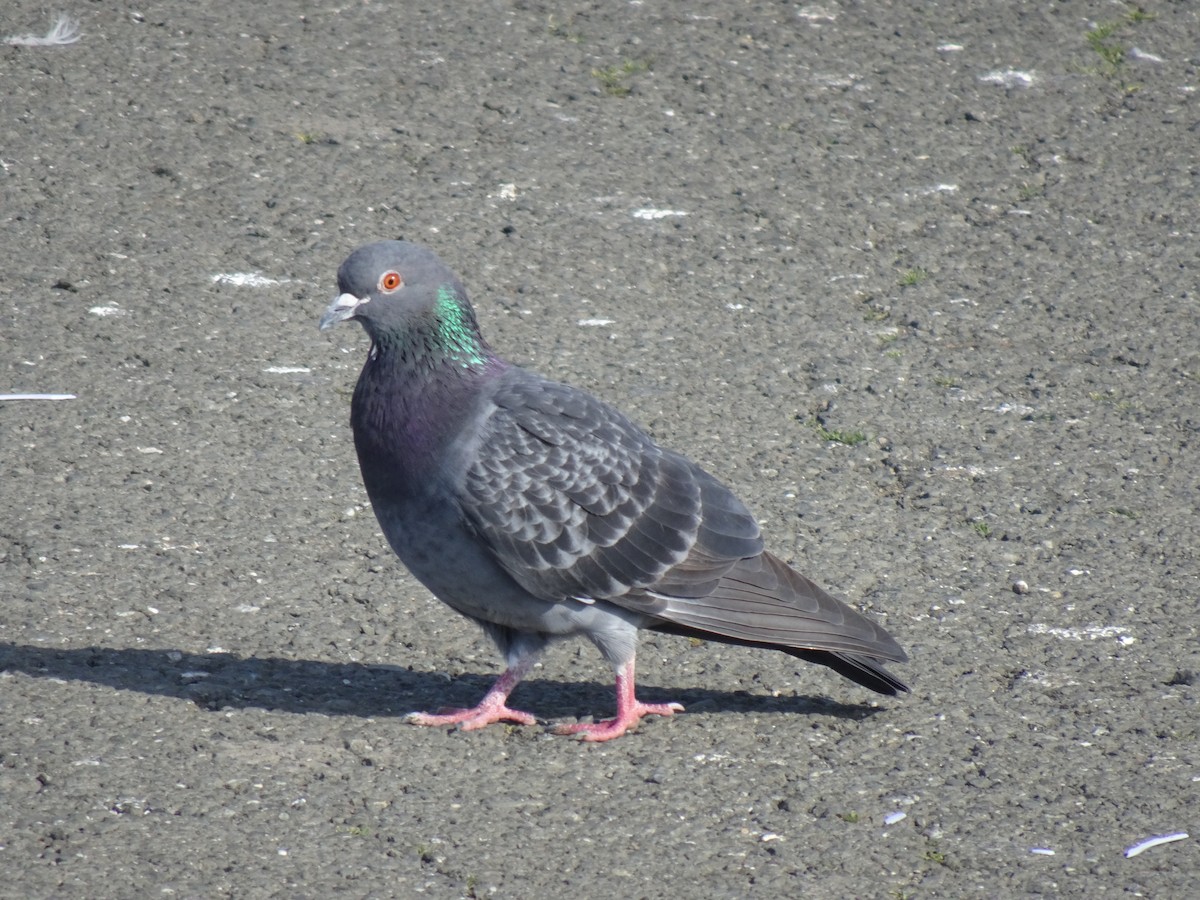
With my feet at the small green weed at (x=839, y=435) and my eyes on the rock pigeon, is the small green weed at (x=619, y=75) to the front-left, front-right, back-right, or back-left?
back-right

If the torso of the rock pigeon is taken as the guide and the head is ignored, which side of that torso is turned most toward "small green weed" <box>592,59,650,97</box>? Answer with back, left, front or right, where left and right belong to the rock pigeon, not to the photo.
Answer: right

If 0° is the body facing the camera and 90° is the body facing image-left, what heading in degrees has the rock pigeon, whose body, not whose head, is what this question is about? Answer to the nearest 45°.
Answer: approximately 90°

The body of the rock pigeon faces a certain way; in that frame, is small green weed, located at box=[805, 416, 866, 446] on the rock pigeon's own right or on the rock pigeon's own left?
on the rock pigeon's own right
